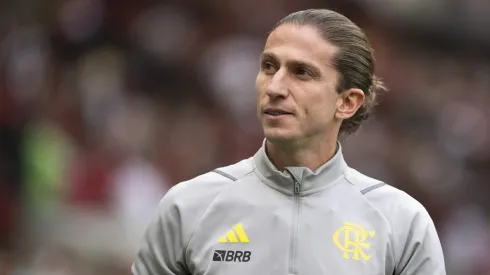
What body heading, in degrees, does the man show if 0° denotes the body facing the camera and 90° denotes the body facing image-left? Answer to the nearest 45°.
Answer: approximately 0°

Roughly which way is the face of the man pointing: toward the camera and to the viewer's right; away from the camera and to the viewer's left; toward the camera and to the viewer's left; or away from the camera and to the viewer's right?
toward the camera and to the viewer's left
